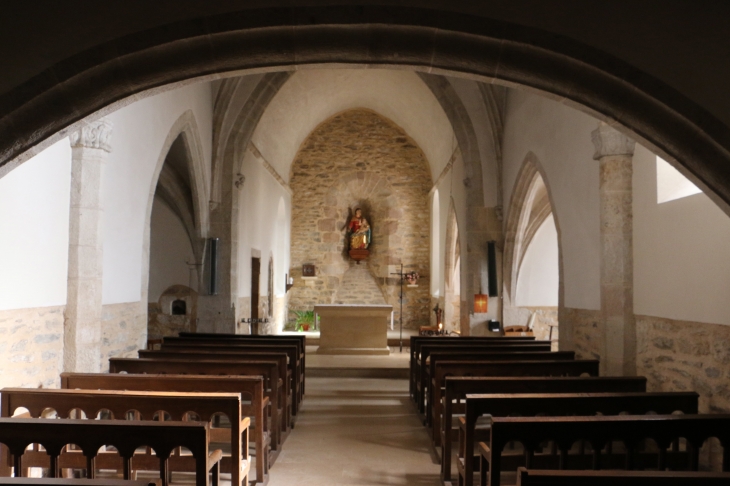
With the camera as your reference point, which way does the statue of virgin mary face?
facing the viewer

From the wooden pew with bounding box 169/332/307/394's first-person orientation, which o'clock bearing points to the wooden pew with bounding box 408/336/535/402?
the wooden pew with bounding box 408/336/535/402 is roughly at 3 o'clock from the wooden pew with bounding box 169/332/307/394.

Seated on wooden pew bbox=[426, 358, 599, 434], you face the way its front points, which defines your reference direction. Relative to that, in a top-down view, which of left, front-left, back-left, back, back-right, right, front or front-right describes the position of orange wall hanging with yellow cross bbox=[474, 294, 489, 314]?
front

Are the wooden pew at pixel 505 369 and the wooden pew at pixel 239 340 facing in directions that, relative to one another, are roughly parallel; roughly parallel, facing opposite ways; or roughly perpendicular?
roughly parallel

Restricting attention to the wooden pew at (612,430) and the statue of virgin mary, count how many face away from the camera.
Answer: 1

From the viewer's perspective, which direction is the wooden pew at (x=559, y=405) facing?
away from the camera

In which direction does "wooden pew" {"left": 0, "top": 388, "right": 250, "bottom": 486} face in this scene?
away from the camera

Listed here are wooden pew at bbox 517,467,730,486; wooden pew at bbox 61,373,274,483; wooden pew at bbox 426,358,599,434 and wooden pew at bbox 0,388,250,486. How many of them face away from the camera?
4

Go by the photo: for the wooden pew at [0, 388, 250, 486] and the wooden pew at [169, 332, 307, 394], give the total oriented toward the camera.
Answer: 0

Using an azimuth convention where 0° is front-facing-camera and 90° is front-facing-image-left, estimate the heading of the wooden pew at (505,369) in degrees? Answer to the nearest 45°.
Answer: approximately 180°

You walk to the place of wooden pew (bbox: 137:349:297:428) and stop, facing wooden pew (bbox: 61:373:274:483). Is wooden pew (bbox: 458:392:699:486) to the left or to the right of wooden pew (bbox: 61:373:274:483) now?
left

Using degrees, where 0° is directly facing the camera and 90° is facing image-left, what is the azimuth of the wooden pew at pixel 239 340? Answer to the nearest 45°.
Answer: approximately 180°

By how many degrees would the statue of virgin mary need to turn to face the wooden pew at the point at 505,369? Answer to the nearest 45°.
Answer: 0° — it already faces it

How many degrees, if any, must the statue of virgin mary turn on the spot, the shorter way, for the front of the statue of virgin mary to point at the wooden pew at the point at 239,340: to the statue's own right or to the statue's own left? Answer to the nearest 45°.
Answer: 0° — it already faces it

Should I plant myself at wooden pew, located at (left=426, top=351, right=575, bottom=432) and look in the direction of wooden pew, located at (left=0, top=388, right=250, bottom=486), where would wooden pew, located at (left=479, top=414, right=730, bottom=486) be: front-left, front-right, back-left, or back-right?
front-left

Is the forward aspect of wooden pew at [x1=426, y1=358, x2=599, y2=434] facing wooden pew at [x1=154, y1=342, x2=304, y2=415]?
no

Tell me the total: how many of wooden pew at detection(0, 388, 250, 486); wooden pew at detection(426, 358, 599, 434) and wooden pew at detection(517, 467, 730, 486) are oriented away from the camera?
3

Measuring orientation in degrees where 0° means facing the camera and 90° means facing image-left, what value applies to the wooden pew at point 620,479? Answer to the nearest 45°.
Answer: approximately 180°

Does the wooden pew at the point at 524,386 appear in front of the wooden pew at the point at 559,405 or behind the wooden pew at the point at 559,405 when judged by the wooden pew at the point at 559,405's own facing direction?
in front

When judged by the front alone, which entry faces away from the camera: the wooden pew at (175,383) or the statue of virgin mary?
the wooden pew

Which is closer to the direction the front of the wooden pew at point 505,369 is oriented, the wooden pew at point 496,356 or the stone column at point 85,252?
the wooden pew
